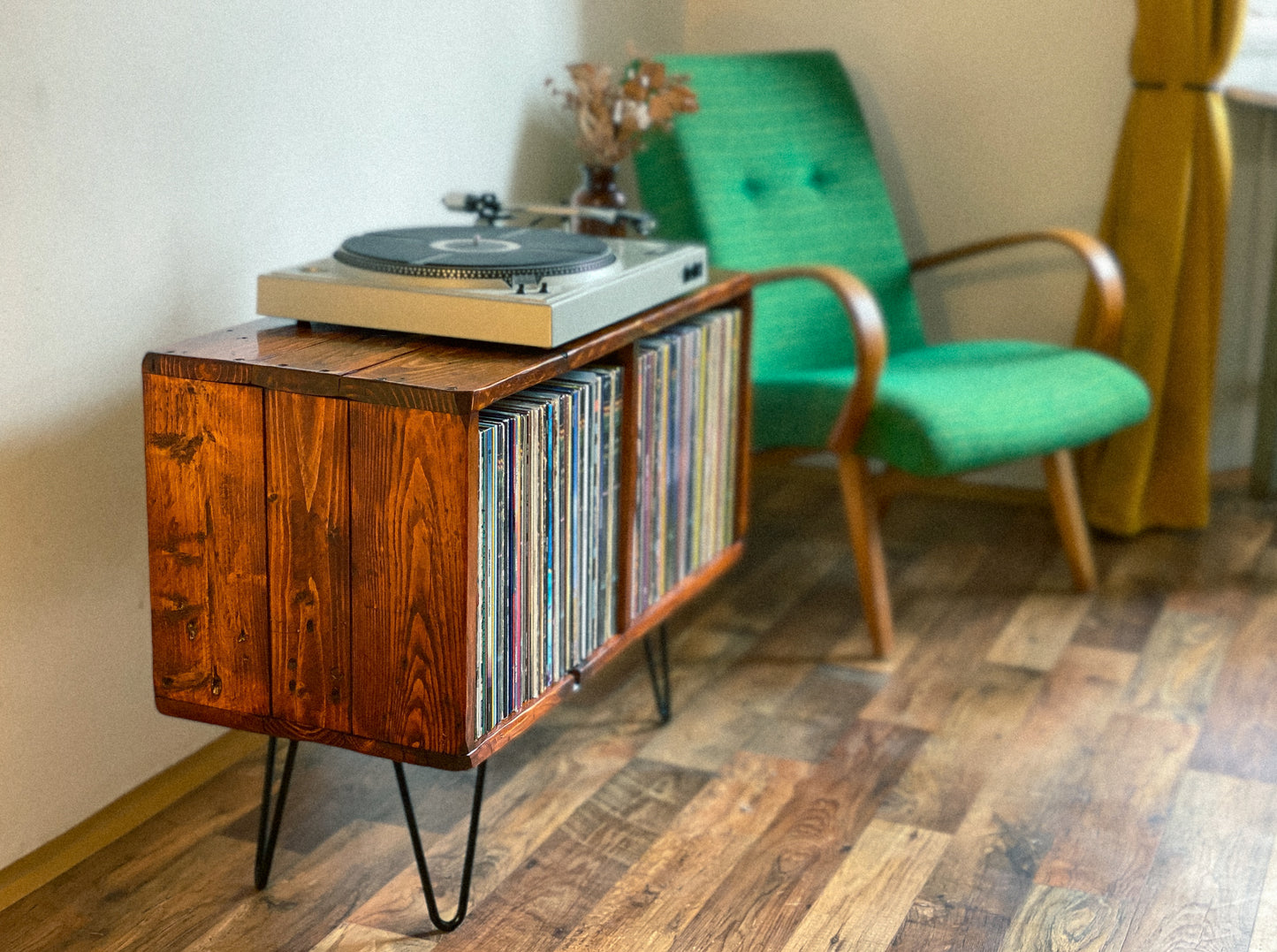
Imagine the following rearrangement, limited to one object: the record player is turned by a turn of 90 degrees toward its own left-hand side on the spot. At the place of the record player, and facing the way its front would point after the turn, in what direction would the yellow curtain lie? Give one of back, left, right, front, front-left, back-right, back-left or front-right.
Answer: front

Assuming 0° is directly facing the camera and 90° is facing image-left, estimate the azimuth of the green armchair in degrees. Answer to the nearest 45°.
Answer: approximately 315°

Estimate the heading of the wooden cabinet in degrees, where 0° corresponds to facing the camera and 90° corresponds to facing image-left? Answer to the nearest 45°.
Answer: approximately 315°
